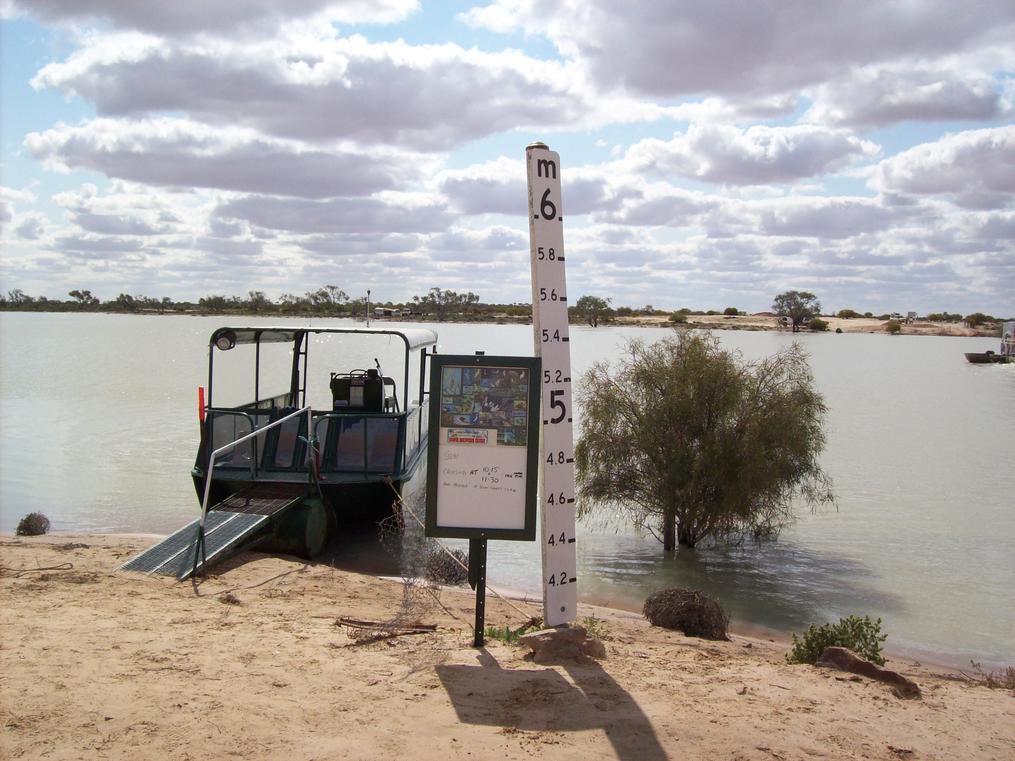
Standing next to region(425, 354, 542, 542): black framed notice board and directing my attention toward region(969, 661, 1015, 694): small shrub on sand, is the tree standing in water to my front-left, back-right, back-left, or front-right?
front-left

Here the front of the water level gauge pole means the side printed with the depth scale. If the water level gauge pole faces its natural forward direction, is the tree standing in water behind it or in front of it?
behind

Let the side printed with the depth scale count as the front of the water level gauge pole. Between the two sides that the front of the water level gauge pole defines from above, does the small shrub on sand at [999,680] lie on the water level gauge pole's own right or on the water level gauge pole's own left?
on the water level gauge pole's own left

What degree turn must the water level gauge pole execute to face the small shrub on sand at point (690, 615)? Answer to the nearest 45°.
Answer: approximately 135° to its left

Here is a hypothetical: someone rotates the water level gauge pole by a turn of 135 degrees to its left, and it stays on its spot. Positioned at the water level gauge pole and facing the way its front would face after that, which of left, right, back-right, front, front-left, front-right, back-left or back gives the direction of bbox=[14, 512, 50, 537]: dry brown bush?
left

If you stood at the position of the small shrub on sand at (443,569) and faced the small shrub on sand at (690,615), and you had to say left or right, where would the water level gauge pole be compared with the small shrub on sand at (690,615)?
right

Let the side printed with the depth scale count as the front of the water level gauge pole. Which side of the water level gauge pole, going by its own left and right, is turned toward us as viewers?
front
